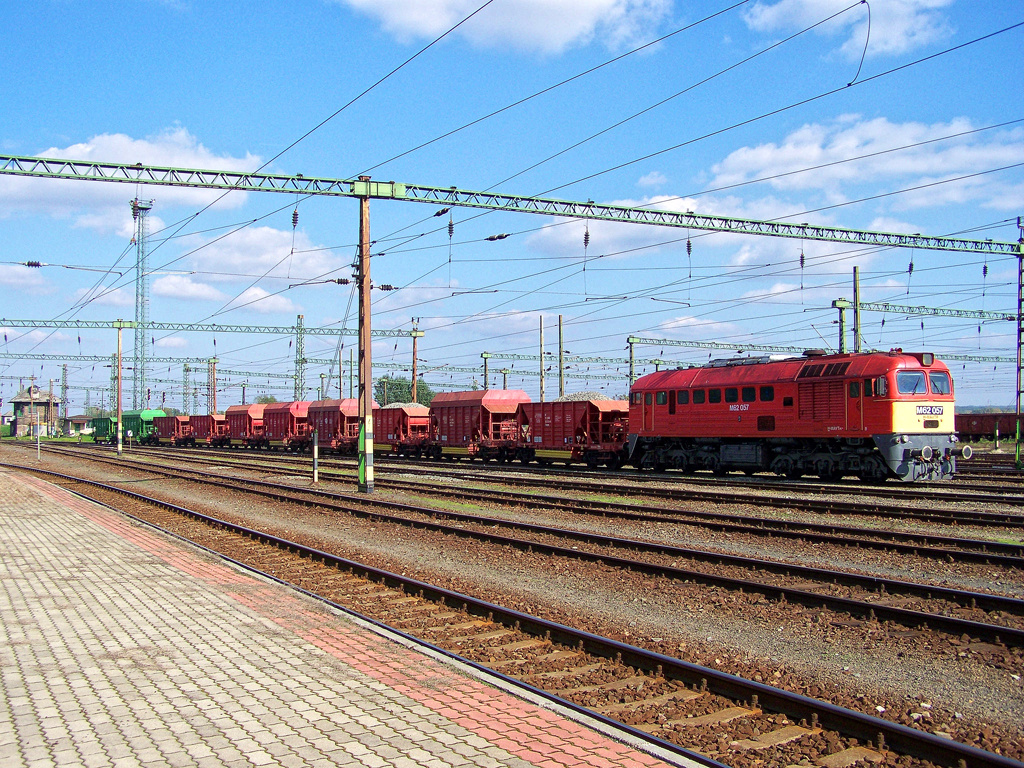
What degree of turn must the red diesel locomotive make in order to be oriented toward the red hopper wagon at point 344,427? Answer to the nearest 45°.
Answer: approximately 180°

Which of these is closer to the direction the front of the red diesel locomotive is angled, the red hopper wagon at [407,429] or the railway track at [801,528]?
the railway track

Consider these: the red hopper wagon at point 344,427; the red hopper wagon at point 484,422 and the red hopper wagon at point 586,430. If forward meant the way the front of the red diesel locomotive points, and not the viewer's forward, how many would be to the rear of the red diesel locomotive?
3

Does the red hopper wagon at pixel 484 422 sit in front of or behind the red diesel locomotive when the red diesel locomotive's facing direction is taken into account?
behind

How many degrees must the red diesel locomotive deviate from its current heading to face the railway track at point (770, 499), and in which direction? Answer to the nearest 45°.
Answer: approximately 45° to its right

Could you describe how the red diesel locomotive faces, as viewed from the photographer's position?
facing the viewer and to the right of the viewer

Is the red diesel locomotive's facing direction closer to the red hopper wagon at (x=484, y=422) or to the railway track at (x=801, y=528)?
the railway track

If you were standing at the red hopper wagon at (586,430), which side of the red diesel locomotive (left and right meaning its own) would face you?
back
